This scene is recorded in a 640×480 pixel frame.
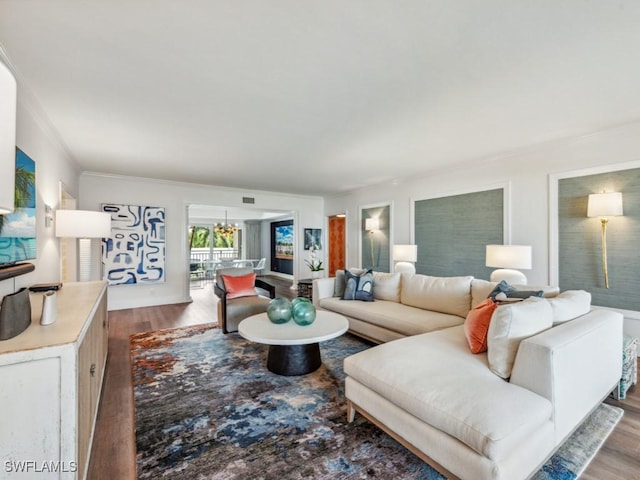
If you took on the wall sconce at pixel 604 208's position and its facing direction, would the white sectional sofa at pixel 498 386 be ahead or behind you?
ahead

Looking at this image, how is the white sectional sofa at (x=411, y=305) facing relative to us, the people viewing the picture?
facing the viewer and to the left of the viewer

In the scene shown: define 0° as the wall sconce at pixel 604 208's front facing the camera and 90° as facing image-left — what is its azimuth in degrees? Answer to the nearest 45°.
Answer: approximately 45°

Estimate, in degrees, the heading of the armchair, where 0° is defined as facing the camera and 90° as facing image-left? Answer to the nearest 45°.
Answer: approximately 315°

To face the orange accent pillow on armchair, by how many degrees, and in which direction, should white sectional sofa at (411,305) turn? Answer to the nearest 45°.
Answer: approximately 45° to its right

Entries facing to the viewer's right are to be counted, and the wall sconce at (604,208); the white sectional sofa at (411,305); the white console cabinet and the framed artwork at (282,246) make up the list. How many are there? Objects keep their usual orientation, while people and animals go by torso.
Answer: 1

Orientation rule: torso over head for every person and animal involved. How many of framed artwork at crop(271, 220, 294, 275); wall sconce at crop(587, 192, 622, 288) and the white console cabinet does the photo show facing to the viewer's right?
1

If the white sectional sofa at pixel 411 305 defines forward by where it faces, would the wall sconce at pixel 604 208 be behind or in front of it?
behind

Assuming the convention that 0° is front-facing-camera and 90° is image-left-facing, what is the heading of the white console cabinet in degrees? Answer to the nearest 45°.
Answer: approximately 270°

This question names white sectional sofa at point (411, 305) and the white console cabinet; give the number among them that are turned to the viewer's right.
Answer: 1

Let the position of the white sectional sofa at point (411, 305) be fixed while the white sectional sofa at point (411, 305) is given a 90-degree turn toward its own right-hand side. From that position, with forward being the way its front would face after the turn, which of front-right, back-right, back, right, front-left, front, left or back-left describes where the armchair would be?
front-left

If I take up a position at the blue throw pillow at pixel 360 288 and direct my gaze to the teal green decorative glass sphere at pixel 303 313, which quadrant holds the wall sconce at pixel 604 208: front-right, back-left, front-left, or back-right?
back-left
